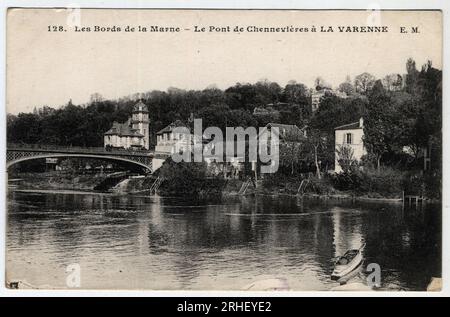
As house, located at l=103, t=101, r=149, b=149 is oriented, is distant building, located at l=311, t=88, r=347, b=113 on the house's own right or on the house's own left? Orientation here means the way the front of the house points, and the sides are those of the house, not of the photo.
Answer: on the house's own left

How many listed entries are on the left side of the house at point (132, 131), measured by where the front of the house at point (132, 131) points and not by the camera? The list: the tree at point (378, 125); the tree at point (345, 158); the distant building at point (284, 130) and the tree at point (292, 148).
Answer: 4

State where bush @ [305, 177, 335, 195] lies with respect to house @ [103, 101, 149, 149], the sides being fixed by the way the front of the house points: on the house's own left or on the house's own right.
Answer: on the house's own left

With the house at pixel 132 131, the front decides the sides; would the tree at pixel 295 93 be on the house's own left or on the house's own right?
on the house's own left

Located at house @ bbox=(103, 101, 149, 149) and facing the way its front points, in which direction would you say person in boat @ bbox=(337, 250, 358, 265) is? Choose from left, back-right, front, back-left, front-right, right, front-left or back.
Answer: front-left

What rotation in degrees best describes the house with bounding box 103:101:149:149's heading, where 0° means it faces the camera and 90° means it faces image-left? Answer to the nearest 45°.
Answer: approximately 0°

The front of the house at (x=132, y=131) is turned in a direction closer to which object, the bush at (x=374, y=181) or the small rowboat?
the small rowboat
